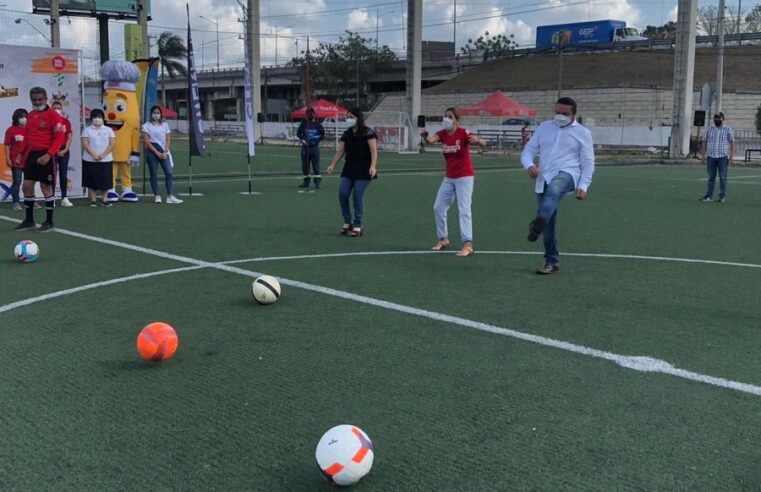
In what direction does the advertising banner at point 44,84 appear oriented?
toward the camera

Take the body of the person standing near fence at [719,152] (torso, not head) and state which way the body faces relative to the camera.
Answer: toward the camera

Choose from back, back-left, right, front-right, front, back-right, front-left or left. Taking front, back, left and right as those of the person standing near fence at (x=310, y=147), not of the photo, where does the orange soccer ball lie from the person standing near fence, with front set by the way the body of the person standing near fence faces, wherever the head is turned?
front

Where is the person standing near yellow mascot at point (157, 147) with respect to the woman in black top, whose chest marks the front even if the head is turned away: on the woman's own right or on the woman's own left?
on the woman's own right

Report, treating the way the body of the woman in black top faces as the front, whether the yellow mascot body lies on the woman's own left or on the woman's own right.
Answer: on the woman's own right

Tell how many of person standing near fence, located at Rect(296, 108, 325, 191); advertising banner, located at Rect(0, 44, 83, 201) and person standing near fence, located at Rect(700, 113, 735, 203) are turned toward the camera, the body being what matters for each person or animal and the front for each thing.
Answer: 3

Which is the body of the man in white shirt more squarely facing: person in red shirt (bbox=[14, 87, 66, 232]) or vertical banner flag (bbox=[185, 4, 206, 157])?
the person in red shirt

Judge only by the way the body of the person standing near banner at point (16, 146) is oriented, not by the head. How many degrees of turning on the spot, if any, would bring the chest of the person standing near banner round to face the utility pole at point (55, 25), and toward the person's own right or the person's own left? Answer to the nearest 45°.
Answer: approximately 135° to the person's own left

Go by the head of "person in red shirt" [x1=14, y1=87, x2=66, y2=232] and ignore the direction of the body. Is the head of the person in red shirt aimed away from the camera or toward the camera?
toward the camera

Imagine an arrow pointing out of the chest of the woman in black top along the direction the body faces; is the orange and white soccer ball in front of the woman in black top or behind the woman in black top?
in front

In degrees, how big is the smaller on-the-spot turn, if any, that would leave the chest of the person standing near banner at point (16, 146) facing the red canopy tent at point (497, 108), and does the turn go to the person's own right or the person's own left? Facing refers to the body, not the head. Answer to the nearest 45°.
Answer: approximately 90° to the person's own left

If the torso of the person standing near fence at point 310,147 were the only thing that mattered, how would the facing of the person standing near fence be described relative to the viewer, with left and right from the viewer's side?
facing the viewer

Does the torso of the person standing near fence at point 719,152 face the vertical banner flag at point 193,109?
no

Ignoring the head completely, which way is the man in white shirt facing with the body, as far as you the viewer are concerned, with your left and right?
facing the viewer and to the left of the viewer

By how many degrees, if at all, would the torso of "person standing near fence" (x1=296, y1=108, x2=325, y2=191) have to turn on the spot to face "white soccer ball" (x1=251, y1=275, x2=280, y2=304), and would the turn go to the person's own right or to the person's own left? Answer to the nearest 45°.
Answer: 0° — they already face it
